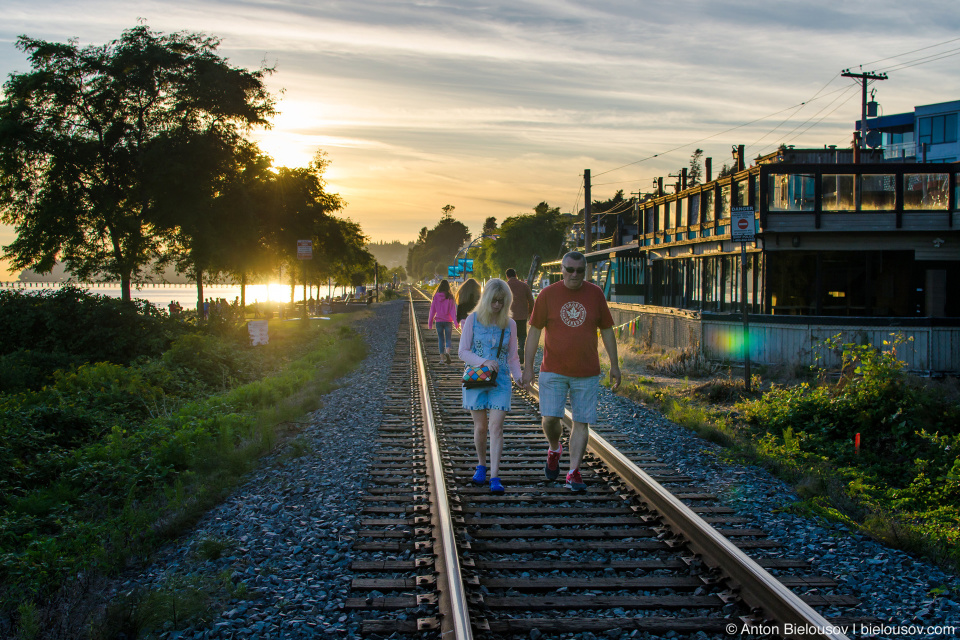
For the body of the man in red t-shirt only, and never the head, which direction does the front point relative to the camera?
toward the camera

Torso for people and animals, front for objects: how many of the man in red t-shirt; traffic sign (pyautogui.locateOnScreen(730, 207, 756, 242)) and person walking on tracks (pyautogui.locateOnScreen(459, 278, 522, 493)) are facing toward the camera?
3

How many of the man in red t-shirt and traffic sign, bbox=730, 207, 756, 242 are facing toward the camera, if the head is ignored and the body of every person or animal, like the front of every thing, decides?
2

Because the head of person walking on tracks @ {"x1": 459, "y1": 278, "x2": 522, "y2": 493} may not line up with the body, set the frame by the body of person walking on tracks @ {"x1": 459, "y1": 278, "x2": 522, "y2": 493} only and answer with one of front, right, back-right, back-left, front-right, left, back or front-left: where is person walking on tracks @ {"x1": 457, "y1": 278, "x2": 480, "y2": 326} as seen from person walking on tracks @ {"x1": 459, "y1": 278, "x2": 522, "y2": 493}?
back

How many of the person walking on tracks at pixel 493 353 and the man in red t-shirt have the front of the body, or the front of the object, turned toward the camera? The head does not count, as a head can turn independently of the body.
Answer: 2

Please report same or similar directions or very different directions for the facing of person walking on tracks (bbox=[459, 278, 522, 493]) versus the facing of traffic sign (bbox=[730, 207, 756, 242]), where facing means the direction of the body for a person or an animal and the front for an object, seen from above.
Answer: same or similar directions

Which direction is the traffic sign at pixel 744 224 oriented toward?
toward the camera

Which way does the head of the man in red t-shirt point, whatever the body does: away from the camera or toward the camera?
toward the camera

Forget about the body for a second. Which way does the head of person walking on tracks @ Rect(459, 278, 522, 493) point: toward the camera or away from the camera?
toward the camera

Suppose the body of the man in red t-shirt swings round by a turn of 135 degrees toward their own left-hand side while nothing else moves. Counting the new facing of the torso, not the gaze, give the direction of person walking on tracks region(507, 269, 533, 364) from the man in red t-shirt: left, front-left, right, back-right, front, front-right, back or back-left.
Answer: front-left

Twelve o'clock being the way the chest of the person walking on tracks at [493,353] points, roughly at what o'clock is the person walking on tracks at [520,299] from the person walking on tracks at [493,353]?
the person walking on tracks at [520,299] is roughly at 6 o'clock from the person walking on tracks at [493,353].
